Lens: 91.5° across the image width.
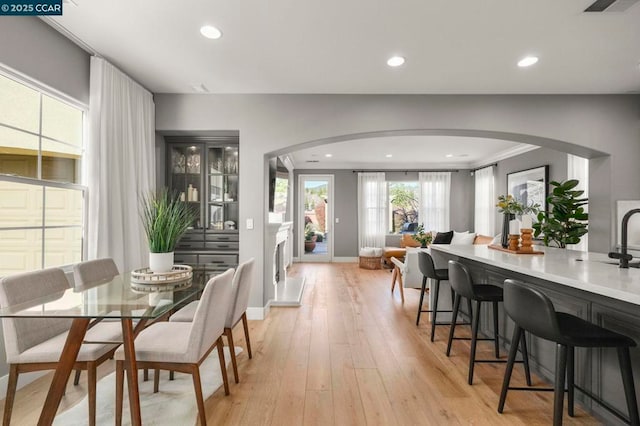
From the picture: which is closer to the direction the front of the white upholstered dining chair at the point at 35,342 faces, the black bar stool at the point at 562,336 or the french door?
the black bar stool

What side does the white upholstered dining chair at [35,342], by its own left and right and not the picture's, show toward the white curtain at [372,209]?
left

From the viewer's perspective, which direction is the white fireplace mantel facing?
to the viewer's right

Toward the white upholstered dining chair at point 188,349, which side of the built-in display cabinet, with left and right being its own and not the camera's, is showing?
front

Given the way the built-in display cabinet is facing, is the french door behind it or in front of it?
behind

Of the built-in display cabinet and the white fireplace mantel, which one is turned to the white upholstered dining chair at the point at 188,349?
the built-in display cabinet

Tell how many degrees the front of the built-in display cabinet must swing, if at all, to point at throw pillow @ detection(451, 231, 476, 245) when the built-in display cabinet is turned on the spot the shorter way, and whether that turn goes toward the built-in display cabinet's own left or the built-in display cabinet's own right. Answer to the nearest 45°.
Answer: approximately 90° to the built-in display cabinet's own left

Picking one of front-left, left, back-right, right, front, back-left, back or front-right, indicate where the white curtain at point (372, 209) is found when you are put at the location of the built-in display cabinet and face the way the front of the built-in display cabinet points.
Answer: back-left

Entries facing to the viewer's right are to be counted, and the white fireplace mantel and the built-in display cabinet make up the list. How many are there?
1

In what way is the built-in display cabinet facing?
toward the camera

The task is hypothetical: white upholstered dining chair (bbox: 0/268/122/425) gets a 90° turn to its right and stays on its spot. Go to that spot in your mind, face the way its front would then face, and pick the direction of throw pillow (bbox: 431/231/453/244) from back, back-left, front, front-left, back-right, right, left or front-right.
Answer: back-left

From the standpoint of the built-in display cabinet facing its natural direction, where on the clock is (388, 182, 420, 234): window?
The window is roughly at 8 o'clock from the built-in display cabinet.

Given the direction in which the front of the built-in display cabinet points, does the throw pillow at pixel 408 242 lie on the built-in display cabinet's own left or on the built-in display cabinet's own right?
on the built-in display cabinet's own left

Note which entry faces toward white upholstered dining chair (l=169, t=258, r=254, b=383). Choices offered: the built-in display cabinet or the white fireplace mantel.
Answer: the built-in display cabinet

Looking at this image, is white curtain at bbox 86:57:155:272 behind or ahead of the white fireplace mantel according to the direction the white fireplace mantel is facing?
behind
